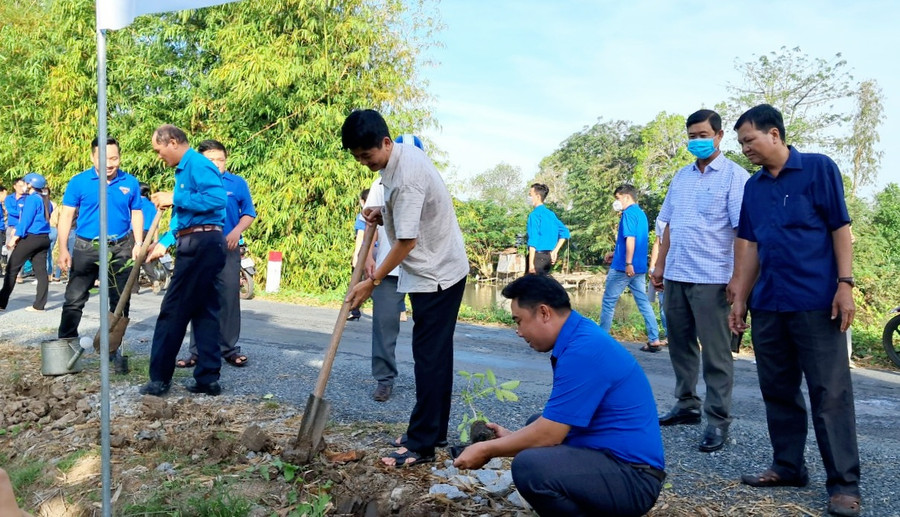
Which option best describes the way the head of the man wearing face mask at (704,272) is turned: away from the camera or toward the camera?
toward the camera

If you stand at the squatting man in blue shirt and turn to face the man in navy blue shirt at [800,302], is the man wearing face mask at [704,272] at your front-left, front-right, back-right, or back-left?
front-left

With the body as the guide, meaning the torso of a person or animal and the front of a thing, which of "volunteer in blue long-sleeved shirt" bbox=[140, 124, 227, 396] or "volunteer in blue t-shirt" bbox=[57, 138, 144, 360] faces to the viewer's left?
"volunteer in blue long-sleeved shirt" bbox=[140, 124, 227, 396]

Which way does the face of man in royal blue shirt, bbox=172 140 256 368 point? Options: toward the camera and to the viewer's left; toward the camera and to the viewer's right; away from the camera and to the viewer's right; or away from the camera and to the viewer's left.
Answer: toward the camera and to the viewer's left

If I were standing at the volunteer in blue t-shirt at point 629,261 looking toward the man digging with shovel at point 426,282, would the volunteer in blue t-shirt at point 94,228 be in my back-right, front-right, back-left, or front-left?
front-right

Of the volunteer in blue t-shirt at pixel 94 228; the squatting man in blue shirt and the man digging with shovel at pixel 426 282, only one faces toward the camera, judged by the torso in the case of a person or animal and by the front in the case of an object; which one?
the volunteer in blue t-shirt

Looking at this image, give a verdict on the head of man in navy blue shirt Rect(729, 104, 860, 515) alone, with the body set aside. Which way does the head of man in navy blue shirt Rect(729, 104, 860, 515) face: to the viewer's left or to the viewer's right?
to the viewer's left

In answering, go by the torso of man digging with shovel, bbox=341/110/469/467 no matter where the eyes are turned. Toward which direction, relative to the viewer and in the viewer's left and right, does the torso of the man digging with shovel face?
facing to the left of the viewer

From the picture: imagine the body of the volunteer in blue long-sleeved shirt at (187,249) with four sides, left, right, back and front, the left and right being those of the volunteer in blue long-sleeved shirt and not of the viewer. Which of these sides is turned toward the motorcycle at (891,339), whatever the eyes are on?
back

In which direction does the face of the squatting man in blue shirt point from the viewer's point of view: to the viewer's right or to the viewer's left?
to the viewer's left

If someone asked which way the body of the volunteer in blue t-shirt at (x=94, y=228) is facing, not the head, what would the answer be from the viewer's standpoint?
toward the camera
